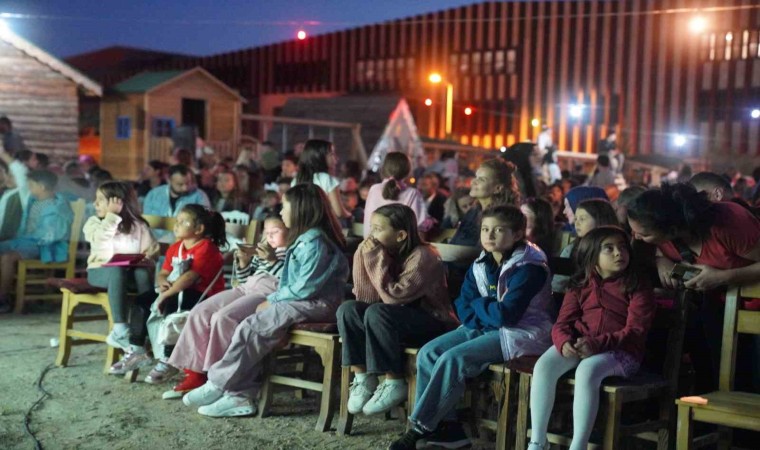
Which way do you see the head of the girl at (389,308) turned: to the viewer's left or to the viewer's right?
to the viewer's left

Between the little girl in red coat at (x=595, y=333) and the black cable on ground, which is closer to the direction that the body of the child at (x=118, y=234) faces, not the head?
the black cable on ground

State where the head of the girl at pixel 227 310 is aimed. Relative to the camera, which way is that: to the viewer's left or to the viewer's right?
to the viewer's left

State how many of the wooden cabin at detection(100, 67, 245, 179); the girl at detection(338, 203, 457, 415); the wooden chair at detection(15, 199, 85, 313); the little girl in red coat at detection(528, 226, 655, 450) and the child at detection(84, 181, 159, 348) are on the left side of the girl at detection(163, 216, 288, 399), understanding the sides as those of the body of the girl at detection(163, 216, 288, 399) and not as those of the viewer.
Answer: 2

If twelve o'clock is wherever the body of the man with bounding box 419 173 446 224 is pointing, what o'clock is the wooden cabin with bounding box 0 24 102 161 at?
The wooden cabin is roughly at 3 o'clock from the man.

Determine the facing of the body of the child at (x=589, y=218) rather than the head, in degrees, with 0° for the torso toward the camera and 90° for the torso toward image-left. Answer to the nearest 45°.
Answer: approximately 45°

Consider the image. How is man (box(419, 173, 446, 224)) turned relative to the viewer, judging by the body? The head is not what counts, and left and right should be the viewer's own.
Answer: facing the viewer and to the left of the viewer

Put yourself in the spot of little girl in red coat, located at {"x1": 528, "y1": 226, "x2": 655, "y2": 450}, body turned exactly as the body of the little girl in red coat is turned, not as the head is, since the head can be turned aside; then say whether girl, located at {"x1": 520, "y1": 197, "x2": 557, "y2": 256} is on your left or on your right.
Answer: on your right

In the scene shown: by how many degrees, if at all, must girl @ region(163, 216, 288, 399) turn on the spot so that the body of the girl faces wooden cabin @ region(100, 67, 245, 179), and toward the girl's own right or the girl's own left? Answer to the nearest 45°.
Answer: approximately 135° to the girl's own right

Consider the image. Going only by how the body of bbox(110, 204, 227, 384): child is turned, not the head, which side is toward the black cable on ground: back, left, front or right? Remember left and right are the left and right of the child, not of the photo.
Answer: front

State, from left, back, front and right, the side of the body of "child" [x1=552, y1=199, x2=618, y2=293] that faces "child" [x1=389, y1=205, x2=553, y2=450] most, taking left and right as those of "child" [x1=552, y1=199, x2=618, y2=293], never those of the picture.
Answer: front

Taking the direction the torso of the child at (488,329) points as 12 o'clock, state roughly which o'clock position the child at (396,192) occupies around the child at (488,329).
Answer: the child at (396,192) is roughly at 4 o'clock from the child at (488,329).
